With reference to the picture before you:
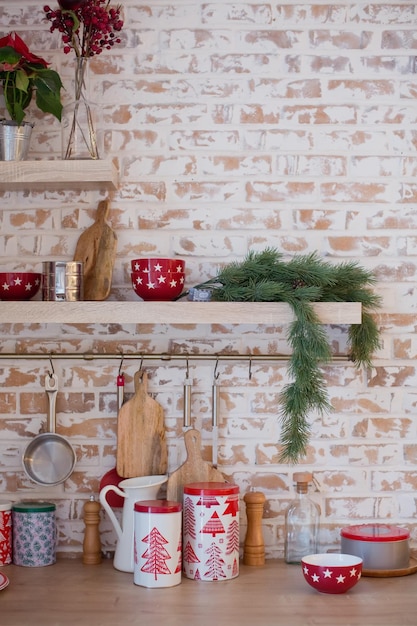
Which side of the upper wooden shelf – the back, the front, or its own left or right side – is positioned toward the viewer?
front

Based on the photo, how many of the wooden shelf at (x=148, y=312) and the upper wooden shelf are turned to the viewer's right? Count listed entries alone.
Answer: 0

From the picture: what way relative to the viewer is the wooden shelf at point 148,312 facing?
toward the camera
